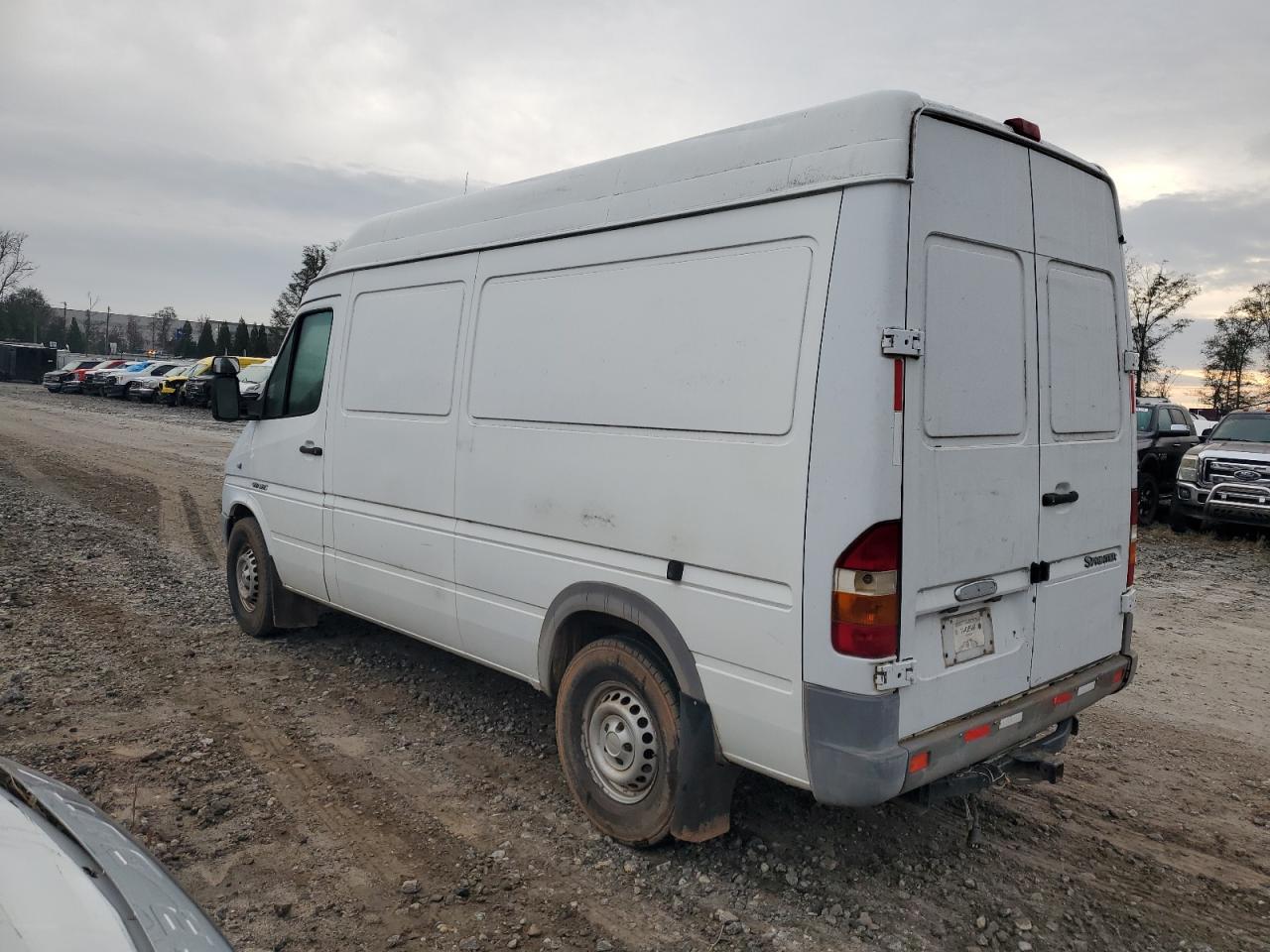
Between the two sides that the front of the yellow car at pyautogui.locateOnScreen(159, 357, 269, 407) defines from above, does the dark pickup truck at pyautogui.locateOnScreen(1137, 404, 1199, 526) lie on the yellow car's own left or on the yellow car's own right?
on the yellow car's own left

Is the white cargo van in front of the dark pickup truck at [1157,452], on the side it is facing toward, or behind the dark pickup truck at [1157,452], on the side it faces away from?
in front

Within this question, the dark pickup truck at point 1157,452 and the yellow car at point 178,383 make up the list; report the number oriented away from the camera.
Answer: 0

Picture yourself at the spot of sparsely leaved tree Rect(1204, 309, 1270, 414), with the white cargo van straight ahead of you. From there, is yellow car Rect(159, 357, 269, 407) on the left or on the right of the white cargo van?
right

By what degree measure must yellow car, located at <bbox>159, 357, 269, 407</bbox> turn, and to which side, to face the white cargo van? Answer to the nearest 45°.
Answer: approximately 45° to its left

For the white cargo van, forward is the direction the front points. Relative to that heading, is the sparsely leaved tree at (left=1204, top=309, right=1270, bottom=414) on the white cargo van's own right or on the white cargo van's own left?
on the white cargo van's own right

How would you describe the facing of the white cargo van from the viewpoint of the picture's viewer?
facing away from the viewer and to the left of the viewer

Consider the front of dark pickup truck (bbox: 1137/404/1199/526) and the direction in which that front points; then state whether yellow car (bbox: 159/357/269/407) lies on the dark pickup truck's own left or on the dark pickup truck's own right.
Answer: on the dark pickup truck's own right

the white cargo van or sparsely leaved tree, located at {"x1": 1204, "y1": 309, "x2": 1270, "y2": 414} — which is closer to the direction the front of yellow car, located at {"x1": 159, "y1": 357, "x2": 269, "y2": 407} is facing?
the white cargo van
